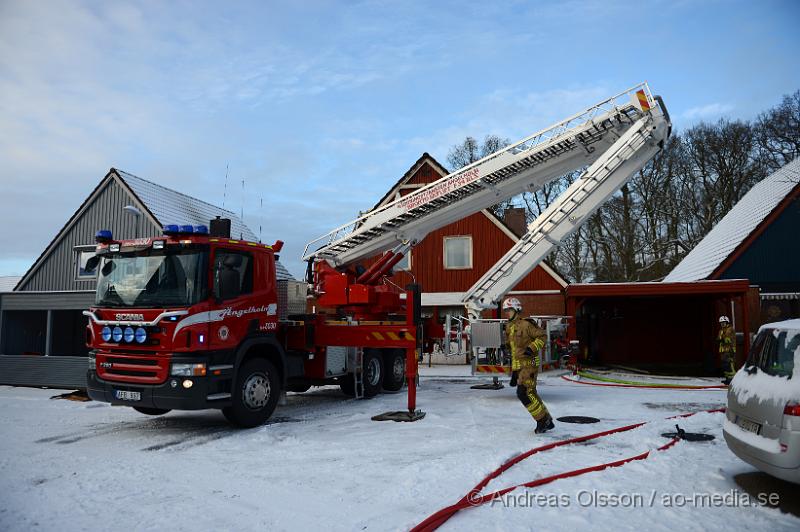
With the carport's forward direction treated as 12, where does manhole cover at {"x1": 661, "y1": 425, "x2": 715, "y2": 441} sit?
The manhole cover is roughly at 12 o'clock from the carport.

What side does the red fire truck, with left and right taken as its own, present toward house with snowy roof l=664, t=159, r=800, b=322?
back

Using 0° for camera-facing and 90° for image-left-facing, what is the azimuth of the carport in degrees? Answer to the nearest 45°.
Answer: approximately 0°

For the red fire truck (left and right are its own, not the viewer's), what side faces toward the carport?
back

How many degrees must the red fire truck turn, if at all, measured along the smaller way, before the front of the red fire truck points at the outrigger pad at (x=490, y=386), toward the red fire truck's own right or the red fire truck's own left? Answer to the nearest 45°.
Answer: approximately 180°

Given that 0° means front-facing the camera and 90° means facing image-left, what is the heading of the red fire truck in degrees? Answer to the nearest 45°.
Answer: approximately 45°

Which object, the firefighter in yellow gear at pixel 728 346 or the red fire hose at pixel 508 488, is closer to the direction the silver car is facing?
the firefighter in yellow gear

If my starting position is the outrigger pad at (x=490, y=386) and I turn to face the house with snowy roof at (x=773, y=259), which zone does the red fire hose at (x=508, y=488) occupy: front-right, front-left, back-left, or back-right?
back-right

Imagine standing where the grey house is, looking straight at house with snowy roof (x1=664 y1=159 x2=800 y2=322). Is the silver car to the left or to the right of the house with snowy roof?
right

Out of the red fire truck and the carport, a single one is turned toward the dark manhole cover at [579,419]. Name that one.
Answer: the carport
